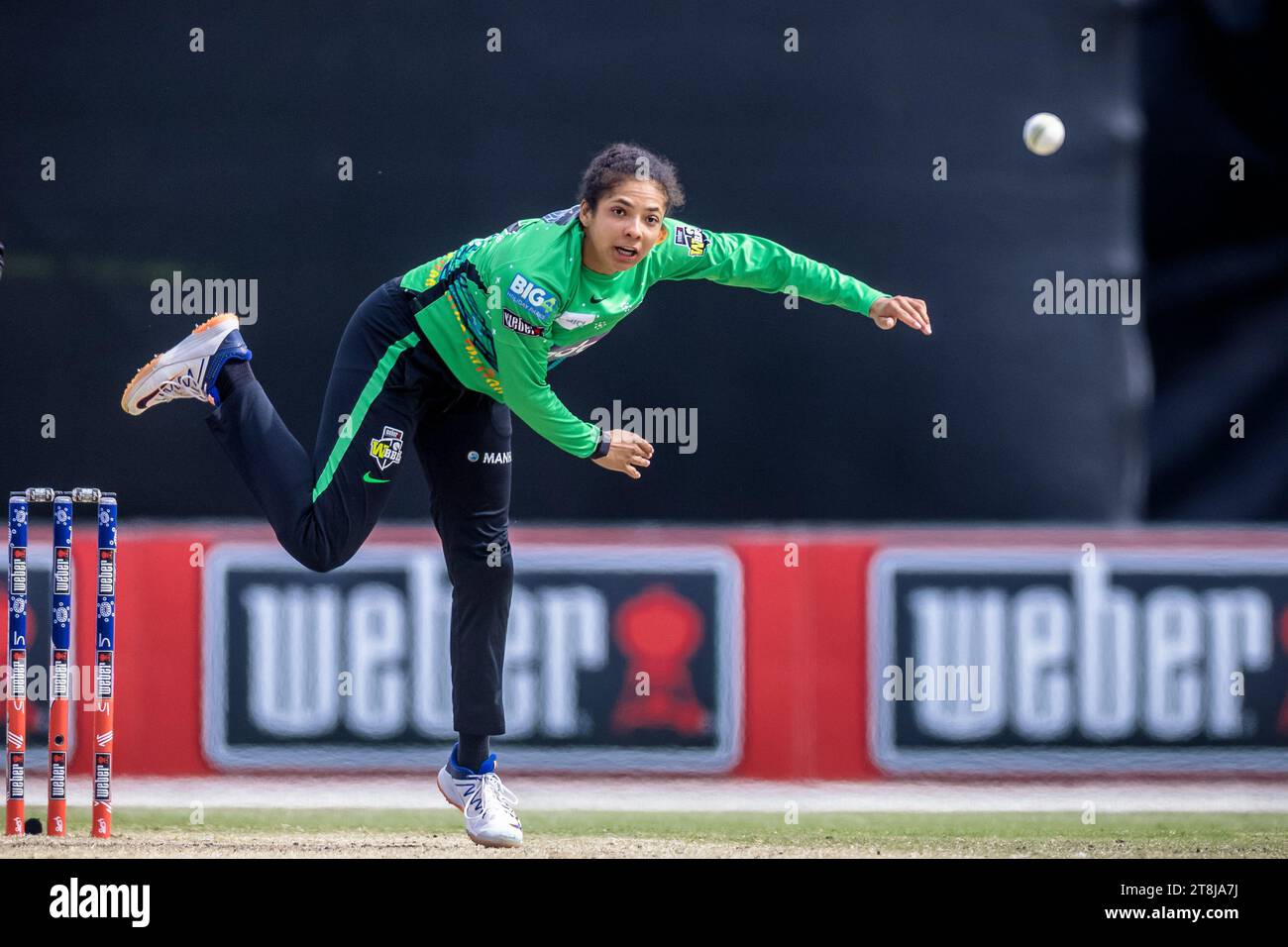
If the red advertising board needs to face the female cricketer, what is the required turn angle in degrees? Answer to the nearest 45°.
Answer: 0° — it already faces them

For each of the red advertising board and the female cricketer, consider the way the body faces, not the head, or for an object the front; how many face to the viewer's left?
0

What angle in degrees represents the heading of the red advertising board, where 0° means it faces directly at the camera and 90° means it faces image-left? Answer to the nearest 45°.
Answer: approximately 0°

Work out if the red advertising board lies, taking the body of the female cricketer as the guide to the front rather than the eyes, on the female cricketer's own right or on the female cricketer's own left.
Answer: on the female cricketer's own left

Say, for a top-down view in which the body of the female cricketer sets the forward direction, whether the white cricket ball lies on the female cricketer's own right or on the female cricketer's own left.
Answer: on the female cricketer's own left
